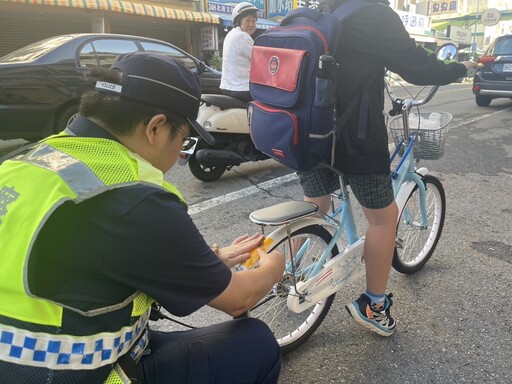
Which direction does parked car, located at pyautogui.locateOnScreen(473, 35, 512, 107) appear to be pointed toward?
away from the camera

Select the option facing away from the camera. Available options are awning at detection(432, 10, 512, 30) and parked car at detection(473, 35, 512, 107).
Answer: the parked car

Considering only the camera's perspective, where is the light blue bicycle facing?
facing away from the viewer and to the right of the viewer

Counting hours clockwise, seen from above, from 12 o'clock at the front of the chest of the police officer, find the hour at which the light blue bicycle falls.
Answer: The light blue bicycle is roughly at 12 o'clock from the police officer.

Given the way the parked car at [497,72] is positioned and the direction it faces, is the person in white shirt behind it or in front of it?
behind

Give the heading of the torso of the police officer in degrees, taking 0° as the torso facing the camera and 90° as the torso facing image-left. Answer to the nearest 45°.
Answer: approximately 225°

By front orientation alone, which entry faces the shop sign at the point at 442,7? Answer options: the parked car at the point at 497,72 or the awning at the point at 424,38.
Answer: the parked car

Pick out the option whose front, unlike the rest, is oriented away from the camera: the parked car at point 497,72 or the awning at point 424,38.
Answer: the parked car

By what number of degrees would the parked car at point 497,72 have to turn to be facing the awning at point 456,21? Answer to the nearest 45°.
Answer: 0° — it already faces it
